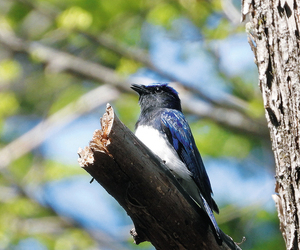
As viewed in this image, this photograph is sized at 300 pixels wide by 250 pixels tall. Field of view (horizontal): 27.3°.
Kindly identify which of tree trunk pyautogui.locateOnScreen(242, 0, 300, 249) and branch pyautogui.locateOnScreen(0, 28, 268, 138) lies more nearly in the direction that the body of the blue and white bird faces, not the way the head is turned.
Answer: the branch

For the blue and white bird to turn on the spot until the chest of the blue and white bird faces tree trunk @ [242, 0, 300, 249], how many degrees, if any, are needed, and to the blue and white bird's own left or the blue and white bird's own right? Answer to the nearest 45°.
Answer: approximately 135° to the blue and white bird's own left

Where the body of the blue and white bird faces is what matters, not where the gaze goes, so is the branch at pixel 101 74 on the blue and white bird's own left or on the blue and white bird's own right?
on the blue and white bird's own right

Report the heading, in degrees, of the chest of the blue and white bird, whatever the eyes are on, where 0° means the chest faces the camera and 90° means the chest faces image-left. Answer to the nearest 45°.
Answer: approximately 90°
